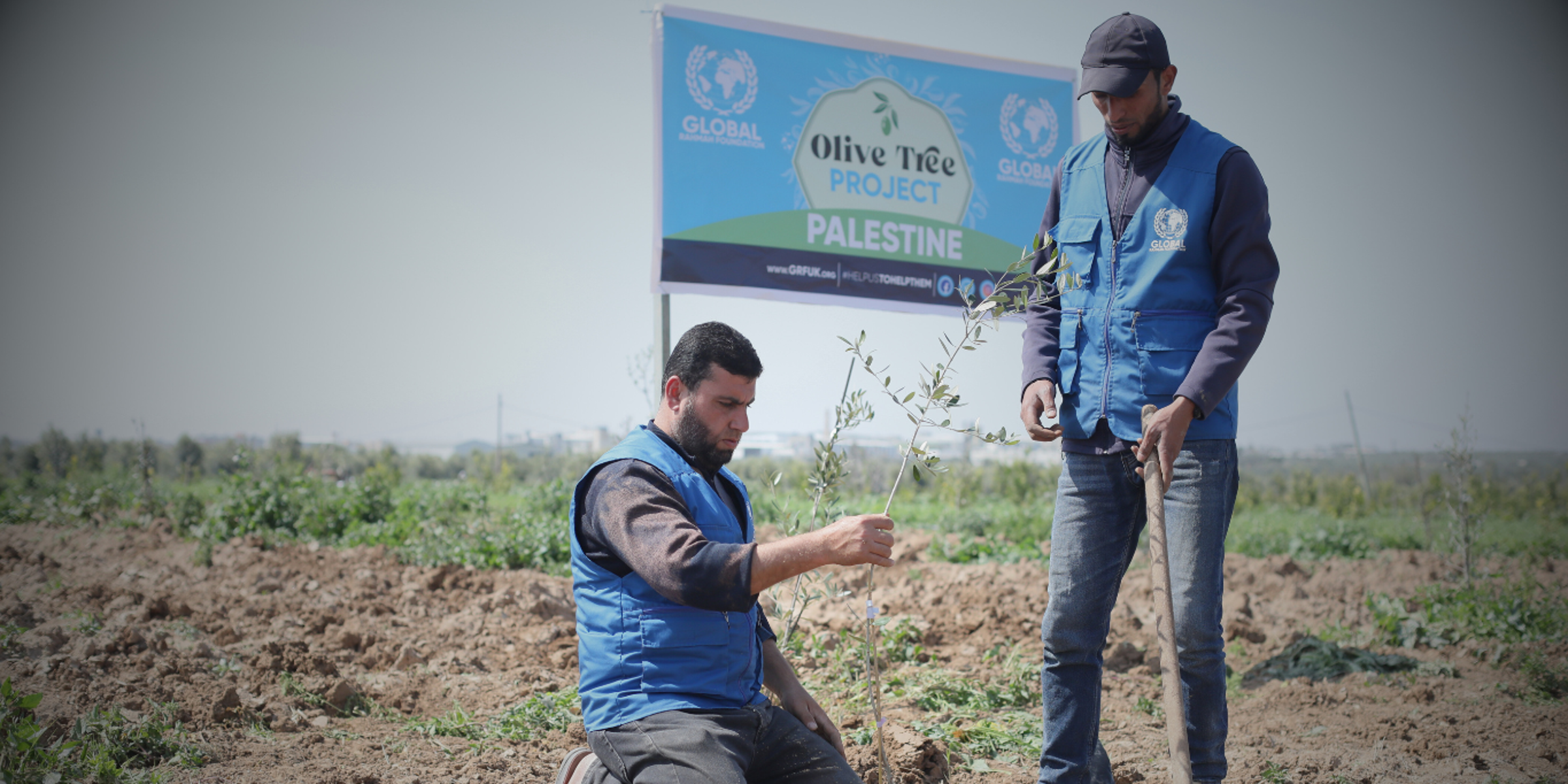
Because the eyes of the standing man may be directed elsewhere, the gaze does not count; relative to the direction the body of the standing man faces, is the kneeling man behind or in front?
in front

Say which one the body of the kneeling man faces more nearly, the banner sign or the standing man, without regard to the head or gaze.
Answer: the standing man

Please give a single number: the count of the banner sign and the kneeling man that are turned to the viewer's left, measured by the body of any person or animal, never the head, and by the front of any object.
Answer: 0

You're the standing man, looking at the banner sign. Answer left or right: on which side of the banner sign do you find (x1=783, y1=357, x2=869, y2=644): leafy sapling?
left

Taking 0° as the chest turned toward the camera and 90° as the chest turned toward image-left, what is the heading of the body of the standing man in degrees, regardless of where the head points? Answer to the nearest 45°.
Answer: approximately 45°

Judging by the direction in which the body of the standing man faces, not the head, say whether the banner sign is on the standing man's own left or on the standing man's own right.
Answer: on the standing man's own right

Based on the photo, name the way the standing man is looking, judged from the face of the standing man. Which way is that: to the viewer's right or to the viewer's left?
to the viewer's left

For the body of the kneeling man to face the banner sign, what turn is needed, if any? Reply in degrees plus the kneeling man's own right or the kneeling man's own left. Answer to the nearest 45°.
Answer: approximately 135° to the kneeling man's own left

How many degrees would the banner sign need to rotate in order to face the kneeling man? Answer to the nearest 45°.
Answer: approximately 45° to its right

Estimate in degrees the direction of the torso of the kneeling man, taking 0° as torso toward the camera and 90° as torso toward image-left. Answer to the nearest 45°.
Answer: approximately 315°

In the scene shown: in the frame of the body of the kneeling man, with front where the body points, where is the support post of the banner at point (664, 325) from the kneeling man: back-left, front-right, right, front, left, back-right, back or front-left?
back-left

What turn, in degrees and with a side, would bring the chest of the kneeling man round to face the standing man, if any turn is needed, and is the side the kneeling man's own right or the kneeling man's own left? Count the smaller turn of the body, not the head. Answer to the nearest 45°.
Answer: approximately 45° to the kneeling man's own left

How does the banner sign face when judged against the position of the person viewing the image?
facing the viewer and to the right of the viewer
